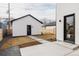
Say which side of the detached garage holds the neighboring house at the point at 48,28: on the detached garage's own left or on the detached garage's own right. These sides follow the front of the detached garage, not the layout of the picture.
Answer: on the detached garage's own left

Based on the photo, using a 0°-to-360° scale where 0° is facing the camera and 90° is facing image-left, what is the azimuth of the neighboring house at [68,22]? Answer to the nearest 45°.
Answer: approximately 45°

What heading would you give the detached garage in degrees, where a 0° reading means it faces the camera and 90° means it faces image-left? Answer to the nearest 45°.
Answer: approximately 0°
